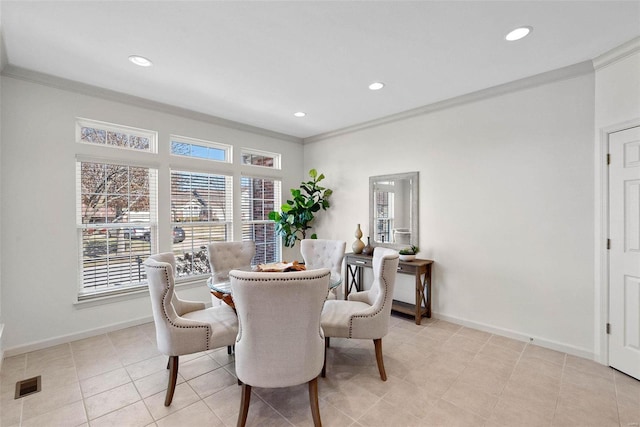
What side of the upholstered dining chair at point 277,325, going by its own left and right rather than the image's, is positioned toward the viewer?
back

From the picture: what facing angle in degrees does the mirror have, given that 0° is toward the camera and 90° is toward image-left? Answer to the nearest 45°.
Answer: approximately 45°

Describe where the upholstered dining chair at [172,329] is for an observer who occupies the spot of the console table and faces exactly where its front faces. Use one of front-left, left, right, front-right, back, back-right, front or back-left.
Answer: front

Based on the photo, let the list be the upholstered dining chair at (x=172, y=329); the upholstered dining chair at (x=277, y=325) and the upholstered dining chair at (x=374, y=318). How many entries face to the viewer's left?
1

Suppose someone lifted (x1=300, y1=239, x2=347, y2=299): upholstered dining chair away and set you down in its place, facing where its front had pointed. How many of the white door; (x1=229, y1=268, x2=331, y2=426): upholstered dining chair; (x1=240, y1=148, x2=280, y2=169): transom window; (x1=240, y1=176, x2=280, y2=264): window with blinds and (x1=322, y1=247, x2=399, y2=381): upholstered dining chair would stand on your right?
2

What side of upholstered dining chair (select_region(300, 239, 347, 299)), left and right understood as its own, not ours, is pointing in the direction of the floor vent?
front

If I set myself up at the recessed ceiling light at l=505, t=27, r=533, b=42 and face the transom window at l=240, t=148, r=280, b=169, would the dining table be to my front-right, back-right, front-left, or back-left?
front-left

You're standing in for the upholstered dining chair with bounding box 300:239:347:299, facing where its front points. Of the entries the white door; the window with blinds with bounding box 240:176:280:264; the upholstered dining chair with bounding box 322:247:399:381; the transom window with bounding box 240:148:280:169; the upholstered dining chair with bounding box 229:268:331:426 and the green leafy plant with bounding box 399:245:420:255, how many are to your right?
2

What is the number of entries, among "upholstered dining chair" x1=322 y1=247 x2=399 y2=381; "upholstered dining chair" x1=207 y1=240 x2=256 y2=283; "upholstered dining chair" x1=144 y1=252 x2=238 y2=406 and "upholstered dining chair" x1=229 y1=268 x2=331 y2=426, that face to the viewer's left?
1

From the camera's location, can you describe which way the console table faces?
facing the viewer and to the left of the viewer

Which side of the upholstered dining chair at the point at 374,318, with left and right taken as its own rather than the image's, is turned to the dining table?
front

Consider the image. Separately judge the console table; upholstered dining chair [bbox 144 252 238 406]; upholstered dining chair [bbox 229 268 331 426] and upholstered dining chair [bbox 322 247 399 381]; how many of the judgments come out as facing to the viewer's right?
1

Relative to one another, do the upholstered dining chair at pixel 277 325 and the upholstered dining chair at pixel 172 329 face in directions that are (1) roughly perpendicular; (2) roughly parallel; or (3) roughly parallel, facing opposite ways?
roughly perpendicular

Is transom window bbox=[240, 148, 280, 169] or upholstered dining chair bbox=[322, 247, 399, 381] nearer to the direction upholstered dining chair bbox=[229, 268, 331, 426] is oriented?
the transom window

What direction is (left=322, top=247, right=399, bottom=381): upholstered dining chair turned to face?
to the viewer's left

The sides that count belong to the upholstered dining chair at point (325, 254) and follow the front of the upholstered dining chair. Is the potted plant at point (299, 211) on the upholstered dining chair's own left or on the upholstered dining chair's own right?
on the upholstered dining chair's own right

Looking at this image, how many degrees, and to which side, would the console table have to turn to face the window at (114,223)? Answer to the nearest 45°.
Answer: approximately 45° to its right
